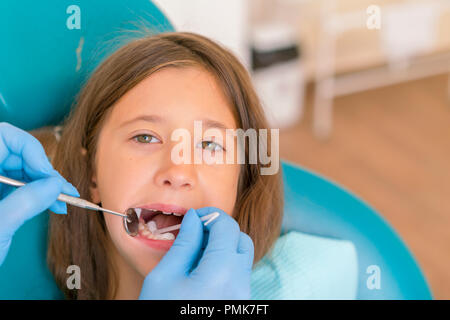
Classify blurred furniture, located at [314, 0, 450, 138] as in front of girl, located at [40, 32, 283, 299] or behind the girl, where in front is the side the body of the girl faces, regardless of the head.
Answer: behind

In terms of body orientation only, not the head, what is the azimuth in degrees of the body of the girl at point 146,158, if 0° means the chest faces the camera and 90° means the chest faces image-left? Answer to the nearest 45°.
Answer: approximately 0°
